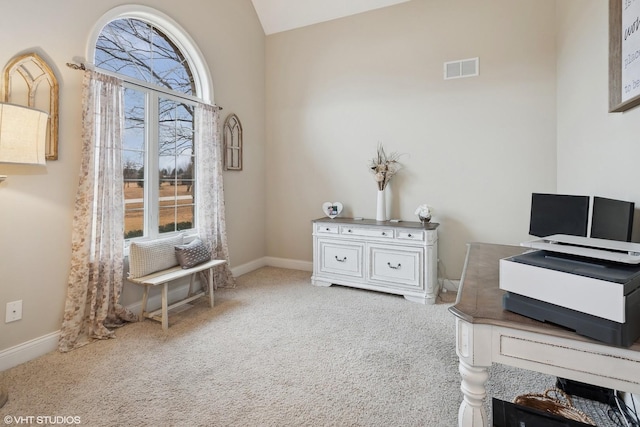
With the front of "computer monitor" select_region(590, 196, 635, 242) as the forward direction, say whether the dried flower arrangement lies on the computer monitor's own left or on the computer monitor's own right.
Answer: on the computer monitor's own right

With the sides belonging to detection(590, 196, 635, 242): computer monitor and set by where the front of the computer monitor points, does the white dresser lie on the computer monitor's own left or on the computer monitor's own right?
on the computer monitor's own right

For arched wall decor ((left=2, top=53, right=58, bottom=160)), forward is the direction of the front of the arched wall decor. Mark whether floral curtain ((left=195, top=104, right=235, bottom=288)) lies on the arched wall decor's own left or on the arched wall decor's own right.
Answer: on the arched wall decor's own left

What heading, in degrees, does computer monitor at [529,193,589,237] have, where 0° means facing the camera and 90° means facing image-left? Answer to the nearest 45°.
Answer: approximately 0°

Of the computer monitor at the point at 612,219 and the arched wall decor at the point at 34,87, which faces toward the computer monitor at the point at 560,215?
the arched wall decor

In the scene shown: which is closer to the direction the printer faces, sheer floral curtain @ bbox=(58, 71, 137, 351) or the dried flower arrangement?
the sheer floral curtain

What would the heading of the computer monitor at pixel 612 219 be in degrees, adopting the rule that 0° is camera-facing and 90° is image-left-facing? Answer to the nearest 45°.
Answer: approximately 45°
